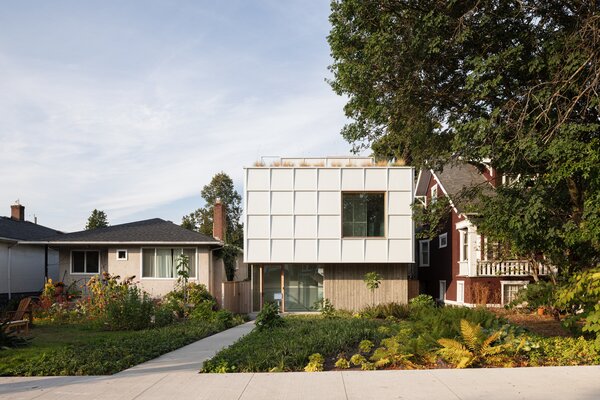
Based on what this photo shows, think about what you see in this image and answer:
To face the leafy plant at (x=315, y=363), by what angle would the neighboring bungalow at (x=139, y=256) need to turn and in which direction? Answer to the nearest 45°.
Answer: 0° — it already faces it

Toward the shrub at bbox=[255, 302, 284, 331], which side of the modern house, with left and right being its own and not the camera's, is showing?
front

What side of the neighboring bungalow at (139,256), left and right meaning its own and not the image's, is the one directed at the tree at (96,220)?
back

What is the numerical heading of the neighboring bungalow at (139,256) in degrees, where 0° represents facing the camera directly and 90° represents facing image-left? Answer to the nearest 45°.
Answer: approximately 0°

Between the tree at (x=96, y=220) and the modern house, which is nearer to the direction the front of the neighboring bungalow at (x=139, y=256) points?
the modern house

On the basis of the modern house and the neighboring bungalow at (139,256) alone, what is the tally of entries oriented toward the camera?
2
